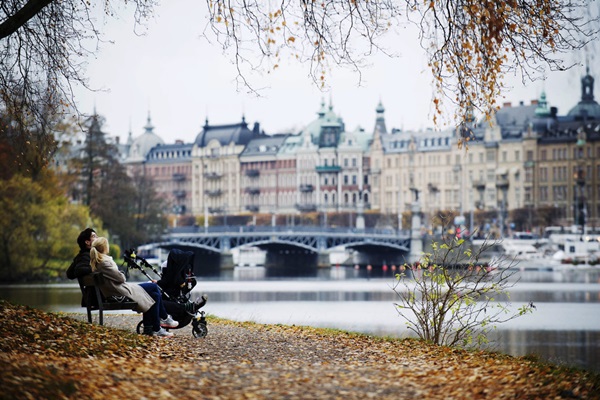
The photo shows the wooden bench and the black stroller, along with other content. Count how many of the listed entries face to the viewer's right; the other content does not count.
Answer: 2

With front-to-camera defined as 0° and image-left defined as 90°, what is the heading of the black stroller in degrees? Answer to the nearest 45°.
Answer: approximately 270°

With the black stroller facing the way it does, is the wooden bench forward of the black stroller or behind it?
behind

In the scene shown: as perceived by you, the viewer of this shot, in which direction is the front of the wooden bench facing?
facing to the right of the viewer

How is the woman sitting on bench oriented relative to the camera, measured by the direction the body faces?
to the viewer's right

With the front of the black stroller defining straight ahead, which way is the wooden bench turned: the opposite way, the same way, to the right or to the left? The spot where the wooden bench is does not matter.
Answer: the same way

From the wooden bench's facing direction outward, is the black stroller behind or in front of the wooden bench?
in front
